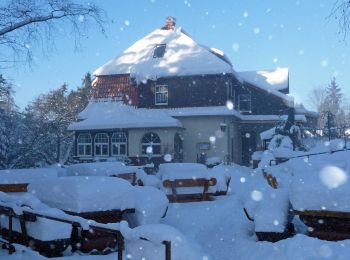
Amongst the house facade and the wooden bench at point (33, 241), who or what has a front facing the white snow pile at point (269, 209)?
the house facade

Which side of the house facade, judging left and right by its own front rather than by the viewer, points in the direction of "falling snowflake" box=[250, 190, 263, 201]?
front

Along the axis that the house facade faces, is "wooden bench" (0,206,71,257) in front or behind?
in front

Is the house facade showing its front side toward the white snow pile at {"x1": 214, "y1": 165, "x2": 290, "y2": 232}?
yes

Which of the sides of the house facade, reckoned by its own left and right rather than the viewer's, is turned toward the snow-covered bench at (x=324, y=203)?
front

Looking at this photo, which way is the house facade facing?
toward the camera
